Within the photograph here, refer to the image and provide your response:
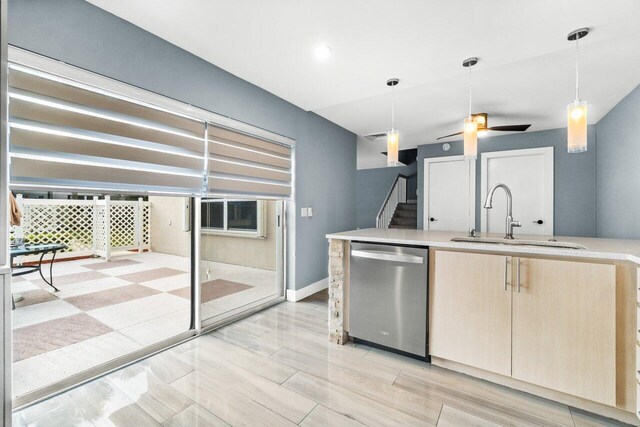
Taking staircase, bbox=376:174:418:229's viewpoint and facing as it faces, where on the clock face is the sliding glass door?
The sliding glass door is roughly at 1 o'clock from the staircase.

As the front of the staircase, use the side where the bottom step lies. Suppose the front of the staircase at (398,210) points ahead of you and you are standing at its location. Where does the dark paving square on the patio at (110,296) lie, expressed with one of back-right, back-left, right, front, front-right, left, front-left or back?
front-right

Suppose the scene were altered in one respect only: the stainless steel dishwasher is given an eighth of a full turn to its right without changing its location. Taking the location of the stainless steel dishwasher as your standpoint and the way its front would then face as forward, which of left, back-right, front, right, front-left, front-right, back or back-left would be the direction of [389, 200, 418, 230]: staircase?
right

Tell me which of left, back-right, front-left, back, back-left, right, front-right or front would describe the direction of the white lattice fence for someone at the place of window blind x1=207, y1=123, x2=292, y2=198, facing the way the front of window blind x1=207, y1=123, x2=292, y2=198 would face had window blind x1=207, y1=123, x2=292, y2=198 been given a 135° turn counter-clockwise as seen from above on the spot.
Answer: front-left

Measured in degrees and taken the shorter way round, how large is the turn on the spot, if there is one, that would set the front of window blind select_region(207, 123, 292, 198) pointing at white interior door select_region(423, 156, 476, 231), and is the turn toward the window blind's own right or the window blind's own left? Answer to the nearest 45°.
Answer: approximately 45° to the window blind's own left

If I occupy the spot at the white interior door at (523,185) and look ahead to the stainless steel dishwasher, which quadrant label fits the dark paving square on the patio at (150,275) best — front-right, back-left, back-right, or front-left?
front-right

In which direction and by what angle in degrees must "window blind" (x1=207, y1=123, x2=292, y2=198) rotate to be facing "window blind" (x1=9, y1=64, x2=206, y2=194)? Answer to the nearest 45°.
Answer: approximately 90° to its right

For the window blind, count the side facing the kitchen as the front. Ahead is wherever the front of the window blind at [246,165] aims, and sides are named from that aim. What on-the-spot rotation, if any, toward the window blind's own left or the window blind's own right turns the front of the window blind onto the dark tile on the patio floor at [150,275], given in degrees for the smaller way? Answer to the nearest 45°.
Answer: approximately 180°

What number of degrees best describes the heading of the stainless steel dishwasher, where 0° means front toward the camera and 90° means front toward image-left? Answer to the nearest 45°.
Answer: approximately 45°

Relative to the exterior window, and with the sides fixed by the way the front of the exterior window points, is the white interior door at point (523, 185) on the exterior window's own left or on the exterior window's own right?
on the exterior window's own left

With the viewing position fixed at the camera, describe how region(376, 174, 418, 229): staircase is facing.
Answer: facing the viewer

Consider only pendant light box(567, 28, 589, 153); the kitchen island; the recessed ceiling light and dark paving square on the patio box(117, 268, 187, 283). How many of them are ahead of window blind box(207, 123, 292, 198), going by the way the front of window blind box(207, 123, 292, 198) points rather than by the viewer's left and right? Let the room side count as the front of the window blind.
3

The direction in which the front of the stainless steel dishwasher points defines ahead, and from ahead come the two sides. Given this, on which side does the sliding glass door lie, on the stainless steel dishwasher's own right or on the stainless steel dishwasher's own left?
on the stainless steel dishwasher's own right
